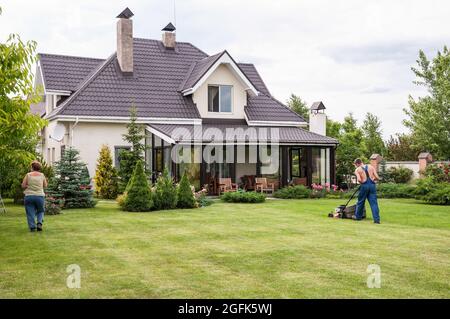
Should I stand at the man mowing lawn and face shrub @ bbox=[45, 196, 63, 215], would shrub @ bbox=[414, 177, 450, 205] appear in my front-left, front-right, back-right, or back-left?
back-right

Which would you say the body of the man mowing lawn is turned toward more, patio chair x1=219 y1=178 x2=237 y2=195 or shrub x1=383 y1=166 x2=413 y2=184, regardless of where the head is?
the patio chair

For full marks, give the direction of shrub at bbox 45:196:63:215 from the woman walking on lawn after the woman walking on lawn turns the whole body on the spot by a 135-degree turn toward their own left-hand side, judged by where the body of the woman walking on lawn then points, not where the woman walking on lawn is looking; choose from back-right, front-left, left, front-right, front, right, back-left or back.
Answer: back-right

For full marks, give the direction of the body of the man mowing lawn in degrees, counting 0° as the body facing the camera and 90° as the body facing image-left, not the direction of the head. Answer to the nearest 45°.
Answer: approximately 135°

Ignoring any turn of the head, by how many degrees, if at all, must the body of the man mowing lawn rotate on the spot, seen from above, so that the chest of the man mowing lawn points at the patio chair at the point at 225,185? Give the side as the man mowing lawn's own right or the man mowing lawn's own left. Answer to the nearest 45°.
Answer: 0° — they already face it

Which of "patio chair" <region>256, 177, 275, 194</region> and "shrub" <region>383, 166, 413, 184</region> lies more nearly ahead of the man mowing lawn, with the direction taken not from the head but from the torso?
the patio chair

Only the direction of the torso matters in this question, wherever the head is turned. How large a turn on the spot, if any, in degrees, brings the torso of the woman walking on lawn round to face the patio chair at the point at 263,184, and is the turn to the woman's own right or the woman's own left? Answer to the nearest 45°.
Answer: approximately 45° to the woman's own right

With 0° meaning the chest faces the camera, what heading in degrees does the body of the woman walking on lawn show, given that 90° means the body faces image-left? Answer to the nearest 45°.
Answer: approximately 180°

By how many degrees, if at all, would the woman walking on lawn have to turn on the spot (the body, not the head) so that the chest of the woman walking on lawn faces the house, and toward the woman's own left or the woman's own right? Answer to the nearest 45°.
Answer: approximately 45° to the woman's own right

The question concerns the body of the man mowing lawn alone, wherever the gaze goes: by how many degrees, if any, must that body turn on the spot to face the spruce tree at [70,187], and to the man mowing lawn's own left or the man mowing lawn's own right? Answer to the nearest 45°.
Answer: approximately 45° to the man mowing lawn's own left

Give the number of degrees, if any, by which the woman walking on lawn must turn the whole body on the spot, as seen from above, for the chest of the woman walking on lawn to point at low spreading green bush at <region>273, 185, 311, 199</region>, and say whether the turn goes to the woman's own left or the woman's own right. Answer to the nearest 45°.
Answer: approximately 45° to the woman's own right

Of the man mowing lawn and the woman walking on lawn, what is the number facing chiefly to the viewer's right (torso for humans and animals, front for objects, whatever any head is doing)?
0

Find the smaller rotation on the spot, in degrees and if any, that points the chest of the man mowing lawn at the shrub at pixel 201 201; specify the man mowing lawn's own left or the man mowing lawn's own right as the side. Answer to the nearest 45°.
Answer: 0° — they already face it

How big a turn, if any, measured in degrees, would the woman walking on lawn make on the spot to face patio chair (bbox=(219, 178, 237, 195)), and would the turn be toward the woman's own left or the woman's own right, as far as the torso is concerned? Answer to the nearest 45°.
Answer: approximately 45° to the woman's own right

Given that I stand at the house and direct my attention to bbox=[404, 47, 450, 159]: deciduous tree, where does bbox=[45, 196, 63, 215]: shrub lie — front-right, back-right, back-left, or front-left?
back-right
